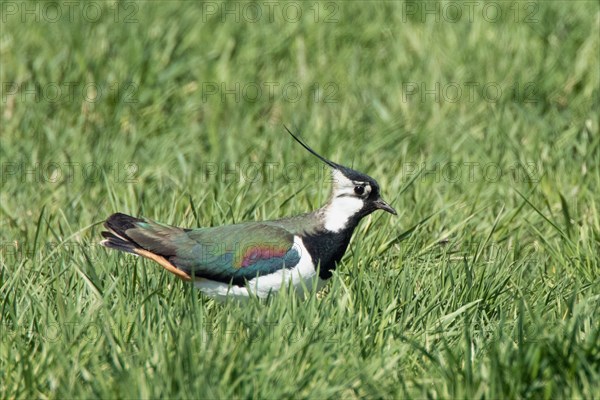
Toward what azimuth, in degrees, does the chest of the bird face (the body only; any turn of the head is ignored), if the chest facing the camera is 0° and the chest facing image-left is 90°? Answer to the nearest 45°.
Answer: approximately 270°
